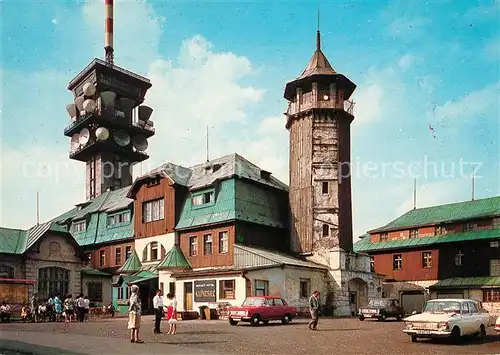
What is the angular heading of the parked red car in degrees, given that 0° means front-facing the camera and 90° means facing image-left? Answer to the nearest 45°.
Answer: approximately 45°

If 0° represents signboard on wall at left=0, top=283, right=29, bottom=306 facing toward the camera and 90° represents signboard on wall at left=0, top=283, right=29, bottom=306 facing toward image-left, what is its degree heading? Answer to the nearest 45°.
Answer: approximately 0°

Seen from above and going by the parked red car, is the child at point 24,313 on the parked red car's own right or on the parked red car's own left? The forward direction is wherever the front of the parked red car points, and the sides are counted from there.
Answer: on the parked red car's own right

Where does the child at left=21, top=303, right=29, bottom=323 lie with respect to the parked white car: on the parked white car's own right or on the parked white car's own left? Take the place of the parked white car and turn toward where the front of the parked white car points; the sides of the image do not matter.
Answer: on the parked white car's own right

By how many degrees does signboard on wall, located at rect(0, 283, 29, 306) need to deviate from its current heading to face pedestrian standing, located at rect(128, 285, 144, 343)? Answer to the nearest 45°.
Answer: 0° — it already faces them
